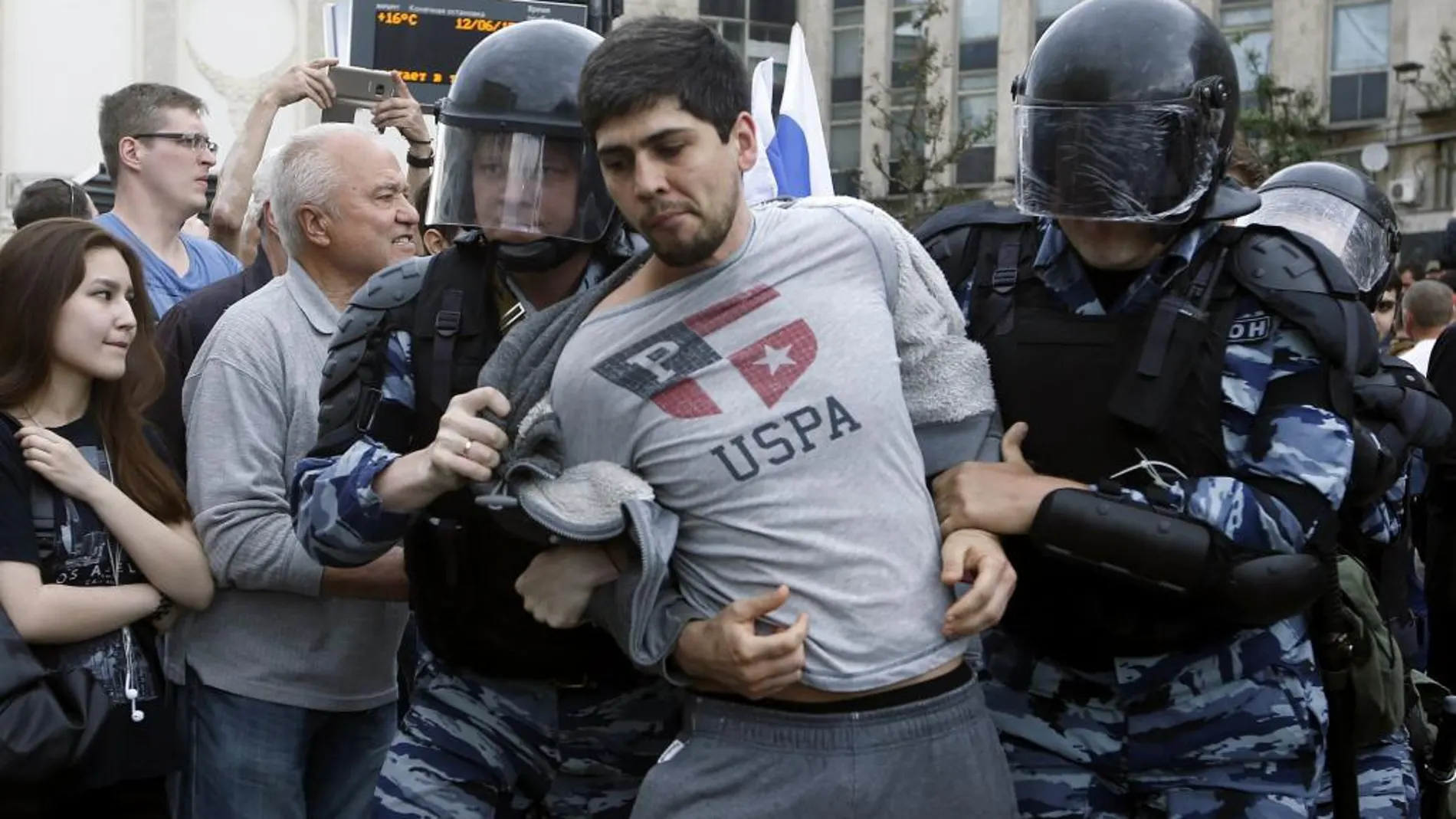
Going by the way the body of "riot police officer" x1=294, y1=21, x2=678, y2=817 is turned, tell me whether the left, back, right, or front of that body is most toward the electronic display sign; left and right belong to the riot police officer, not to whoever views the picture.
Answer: back

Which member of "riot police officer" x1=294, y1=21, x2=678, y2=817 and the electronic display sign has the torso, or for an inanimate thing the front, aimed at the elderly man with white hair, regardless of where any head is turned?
the electronic display sign

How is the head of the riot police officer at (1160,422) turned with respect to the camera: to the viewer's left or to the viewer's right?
to the viewer's left

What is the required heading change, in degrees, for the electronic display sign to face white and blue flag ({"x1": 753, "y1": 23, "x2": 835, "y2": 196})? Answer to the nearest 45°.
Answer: approximately 45° to its left

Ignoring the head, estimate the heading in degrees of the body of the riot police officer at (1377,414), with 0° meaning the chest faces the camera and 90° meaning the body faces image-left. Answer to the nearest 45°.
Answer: approximately 45°

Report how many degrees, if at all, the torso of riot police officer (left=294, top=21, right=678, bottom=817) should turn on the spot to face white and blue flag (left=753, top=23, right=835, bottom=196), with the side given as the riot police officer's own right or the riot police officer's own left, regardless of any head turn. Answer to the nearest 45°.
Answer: approximately 180°

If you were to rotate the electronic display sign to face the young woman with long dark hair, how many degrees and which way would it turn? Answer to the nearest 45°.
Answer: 0° — it already faces them

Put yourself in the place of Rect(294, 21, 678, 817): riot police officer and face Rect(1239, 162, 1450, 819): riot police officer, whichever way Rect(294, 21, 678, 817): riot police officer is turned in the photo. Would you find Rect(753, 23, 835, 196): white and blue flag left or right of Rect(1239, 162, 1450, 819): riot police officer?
left

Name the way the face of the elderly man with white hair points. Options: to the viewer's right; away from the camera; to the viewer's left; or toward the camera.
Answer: to the viewer's right

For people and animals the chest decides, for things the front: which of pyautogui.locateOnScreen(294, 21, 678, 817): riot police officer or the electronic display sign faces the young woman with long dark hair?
the electronic display sign

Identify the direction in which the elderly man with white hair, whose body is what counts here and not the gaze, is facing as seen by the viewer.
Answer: to the viewer's right

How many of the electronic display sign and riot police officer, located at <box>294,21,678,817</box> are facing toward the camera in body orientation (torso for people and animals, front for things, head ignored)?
2
